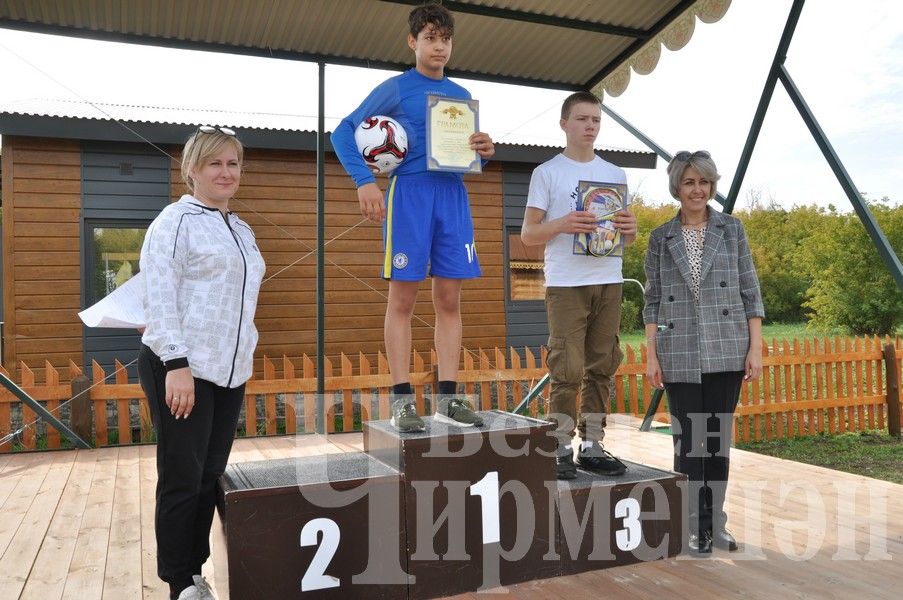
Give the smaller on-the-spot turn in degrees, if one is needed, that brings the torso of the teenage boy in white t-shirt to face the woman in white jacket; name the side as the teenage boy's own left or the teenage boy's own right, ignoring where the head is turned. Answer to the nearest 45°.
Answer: approximately 90° to the teenage boy's own right

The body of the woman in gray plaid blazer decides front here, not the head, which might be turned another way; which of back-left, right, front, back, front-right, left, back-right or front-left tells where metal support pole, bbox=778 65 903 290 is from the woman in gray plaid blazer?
back-left

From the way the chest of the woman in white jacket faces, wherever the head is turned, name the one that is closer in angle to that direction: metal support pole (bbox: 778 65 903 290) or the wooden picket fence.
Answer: the metal support pole

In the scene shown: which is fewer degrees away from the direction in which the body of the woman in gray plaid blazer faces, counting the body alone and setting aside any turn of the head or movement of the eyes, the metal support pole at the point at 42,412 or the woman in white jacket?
the woman in white jacket

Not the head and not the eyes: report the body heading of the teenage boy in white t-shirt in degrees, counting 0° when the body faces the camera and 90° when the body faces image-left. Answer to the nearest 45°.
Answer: approximately 315°

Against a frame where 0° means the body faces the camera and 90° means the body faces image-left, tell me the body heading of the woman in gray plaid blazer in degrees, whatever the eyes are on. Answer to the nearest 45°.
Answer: approximately 0°

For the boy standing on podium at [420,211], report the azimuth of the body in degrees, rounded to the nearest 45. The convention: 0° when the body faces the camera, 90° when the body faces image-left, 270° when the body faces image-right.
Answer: approximately 315°

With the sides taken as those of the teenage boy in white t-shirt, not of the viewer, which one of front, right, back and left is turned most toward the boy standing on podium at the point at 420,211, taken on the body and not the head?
right
